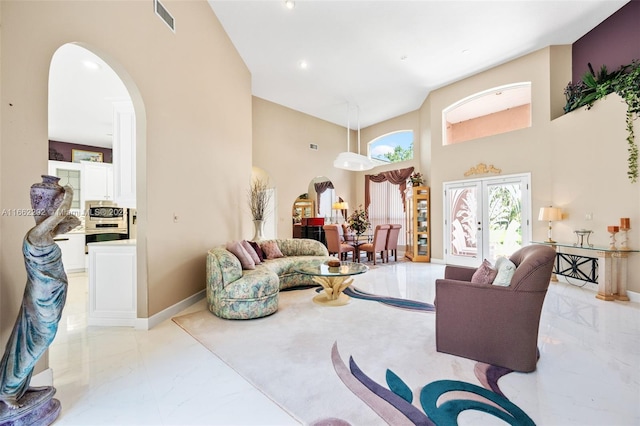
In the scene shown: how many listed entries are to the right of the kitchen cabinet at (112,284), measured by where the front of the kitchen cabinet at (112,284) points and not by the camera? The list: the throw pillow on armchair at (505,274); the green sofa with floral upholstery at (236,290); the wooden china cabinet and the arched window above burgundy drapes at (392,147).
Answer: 0

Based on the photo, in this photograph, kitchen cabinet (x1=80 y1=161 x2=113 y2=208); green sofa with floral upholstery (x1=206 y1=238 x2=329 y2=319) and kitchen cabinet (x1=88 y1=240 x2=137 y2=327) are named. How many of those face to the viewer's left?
0

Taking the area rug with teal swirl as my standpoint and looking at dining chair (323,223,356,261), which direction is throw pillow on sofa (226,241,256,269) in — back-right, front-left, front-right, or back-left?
front-left

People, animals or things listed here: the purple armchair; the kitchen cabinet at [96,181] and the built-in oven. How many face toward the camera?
2

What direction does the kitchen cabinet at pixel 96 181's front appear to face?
toward the camera

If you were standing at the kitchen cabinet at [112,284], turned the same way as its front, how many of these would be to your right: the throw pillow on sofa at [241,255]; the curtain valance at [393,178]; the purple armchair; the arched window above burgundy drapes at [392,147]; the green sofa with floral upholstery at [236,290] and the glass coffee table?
0

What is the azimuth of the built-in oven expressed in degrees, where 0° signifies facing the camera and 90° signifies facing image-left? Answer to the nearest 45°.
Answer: approximately 0°

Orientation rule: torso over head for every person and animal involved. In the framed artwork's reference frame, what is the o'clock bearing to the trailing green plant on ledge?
The trailing green plant on ledge is roughly at 11 o'clock from the framed artwork.

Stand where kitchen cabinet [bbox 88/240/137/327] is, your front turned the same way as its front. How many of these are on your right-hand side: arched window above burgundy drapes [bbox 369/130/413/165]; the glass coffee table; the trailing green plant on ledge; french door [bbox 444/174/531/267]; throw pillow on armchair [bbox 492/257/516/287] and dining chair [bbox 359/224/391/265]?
0

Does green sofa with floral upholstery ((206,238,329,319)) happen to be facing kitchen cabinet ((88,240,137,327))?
no

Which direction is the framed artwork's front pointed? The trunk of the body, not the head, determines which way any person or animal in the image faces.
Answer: toward the camera

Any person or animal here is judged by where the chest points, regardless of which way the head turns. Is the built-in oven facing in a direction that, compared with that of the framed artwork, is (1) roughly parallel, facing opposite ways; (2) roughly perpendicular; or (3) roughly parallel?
roughly parallel

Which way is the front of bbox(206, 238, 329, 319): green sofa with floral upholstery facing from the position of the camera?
facing the viewer and to the right of the viewer

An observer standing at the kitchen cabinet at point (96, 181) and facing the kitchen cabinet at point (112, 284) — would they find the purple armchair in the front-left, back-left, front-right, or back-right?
front-left

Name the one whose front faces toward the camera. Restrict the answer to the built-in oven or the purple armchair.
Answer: the built-in oven

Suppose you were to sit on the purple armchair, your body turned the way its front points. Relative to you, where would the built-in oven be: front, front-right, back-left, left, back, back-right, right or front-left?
front

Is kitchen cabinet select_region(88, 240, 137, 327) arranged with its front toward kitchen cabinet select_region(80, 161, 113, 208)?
no

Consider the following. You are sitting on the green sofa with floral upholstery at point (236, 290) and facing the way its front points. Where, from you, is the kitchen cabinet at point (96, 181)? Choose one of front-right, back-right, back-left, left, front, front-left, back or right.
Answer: back
